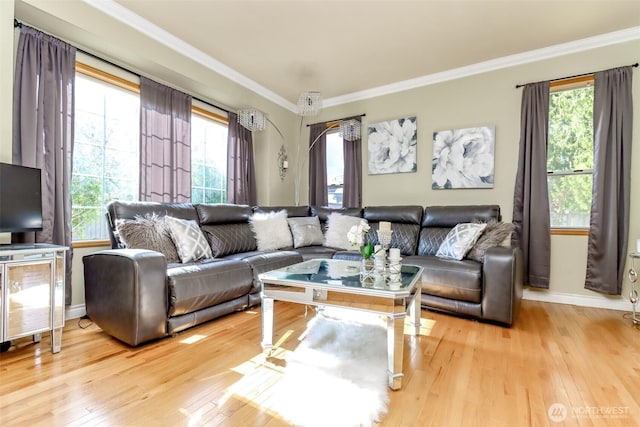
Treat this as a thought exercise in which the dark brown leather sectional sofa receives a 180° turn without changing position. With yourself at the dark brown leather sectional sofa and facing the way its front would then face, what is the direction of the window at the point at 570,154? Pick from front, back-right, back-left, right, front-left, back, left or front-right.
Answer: right

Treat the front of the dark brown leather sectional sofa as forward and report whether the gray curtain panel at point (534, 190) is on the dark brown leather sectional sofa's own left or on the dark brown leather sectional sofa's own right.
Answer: on the dark brown leather sectional sofa's own left

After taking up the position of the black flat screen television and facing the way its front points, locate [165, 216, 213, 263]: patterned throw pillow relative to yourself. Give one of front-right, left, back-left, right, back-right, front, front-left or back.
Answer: front-left

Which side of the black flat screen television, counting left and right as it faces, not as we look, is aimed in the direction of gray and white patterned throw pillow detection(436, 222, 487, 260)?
front

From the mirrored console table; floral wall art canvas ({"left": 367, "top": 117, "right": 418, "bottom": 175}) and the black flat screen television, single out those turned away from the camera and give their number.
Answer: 0

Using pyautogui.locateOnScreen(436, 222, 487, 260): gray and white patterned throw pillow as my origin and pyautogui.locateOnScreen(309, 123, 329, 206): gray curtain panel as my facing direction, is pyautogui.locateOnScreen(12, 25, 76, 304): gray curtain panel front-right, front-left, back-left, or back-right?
front-left

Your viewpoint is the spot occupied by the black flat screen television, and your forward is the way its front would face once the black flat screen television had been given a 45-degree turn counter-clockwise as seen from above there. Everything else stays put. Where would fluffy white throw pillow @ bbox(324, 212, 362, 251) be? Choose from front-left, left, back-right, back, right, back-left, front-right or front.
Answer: front

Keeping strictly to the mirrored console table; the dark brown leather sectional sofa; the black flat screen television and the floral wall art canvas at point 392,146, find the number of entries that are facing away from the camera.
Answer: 0

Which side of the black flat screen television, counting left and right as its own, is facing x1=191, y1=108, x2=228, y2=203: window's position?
left

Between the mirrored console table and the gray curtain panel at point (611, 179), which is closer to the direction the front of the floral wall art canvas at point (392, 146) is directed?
the mirrored console table

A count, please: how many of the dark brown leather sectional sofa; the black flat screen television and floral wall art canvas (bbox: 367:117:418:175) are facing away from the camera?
0

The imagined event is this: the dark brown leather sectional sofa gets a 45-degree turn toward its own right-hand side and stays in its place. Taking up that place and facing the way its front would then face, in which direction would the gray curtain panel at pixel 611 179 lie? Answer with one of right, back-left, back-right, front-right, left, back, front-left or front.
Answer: back-left

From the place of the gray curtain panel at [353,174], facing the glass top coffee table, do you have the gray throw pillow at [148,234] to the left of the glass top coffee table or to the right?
right

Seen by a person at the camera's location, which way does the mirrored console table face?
facing the viewer and to the right of the viewer

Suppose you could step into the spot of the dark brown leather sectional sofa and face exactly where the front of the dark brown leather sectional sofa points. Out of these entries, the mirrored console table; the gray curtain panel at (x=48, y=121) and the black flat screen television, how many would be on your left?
0

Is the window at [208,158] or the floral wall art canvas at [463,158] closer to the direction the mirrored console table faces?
the floral wall art canvas

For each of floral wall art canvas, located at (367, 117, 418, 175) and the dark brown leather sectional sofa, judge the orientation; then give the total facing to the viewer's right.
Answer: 0

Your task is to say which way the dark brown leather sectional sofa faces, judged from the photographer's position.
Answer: facing the viewer

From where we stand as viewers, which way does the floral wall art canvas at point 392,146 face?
facing the viewer and to the left of the viewer
